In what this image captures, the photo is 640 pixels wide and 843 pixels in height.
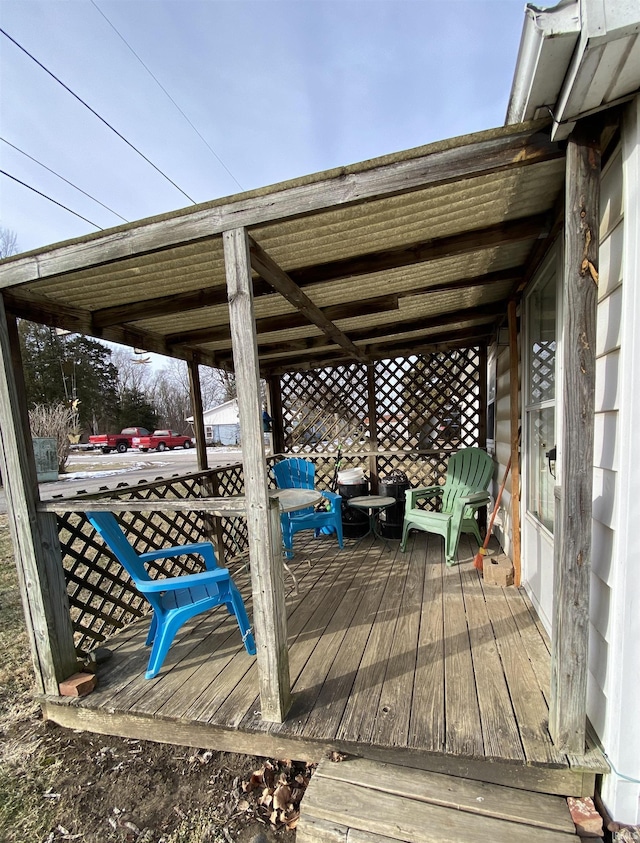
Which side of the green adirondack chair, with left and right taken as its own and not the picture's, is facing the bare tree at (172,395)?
right

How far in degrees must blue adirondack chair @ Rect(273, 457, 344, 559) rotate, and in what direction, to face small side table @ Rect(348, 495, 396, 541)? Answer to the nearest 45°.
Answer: approximately 45° to its left

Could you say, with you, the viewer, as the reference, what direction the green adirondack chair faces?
facing the viewer and to the left of the viewer

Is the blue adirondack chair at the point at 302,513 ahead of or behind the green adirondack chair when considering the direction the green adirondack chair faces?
ahead

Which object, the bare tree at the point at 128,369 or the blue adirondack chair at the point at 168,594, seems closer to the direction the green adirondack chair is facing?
the blue adirondack chair

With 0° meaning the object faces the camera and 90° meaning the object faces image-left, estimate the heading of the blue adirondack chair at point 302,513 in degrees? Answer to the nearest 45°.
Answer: approximately 315°

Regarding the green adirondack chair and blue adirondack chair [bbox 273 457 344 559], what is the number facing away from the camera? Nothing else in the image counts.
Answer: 0

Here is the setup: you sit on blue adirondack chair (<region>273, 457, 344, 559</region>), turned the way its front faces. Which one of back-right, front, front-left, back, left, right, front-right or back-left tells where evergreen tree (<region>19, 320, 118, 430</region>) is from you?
back
